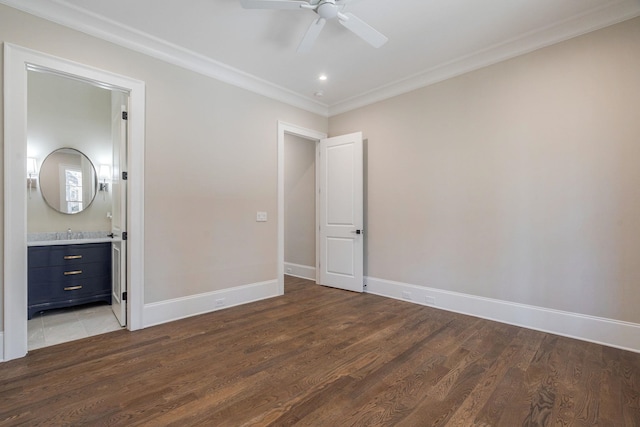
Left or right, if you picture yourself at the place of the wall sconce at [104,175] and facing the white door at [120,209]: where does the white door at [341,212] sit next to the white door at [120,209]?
left

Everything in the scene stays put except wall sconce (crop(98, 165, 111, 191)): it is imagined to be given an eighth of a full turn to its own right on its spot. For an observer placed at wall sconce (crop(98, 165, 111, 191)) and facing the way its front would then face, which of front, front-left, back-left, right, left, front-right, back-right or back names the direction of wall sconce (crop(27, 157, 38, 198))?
front-right

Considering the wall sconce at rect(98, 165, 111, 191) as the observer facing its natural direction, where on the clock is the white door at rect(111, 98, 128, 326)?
The white door is roughly at 12 o'clock from the wall sconce.

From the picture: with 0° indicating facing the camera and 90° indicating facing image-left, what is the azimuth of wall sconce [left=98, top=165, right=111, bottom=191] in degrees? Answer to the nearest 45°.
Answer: approximately 0°
